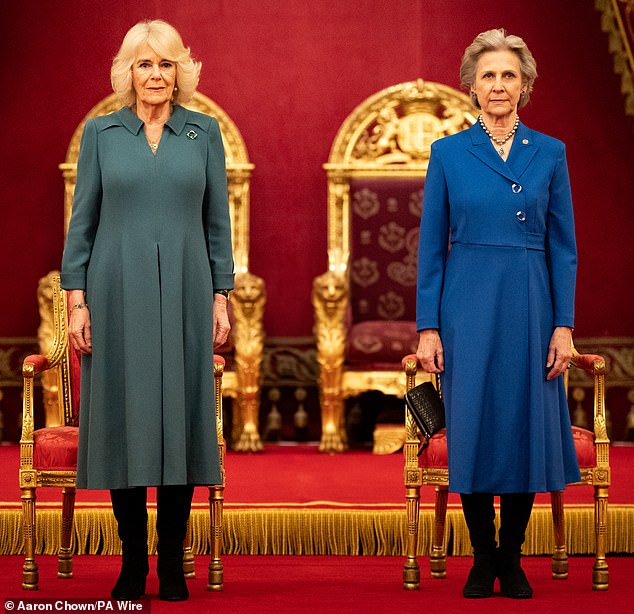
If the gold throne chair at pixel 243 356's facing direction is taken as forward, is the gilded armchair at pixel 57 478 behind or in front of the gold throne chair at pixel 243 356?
in front

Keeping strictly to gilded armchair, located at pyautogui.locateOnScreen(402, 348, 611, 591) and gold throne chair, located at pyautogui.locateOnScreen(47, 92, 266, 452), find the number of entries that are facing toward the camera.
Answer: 2

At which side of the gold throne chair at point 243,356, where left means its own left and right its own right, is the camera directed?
front

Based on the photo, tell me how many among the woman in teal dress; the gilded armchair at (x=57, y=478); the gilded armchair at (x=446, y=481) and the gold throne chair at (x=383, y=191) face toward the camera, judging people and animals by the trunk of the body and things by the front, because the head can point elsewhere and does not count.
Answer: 4

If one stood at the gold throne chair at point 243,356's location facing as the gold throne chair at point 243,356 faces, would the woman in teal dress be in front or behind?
in front

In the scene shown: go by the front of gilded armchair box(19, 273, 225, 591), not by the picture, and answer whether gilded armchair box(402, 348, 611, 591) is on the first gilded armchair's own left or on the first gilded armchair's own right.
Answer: on the first gilded armchair's own left

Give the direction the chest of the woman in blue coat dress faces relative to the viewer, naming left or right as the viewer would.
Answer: facing the viewer

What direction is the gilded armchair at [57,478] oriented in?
toward the camera

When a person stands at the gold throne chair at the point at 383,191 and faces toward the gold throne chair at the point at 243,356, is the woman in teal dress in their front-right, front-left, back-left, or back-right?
front-left

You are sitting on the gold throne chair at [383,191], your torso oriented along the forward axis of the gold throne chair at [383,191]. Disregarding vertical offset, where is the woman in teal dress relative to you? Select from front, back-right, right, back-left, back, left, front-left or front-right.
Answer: front

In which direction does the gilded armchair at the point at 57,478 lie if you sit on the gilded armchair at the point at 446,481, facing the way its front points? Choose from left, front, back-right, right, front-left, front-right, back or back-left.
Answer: right

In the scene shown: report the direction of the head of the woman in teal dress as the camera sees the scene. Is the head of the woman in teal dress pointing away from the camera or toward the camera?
toward the camera

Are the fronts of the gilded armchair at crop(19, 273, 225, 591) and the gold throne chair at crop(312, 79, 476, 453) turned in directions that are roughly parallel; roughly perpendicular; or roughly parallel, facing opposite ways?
roughly parallel

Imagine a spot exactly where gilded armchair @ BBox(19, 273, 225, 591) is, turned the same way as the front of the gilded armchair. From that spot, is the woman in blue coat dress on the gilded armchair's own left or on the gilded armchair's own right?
on the gilded armchair's own left
